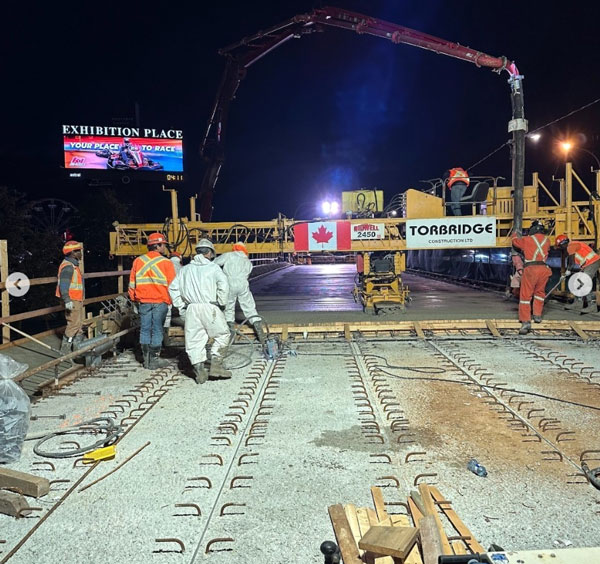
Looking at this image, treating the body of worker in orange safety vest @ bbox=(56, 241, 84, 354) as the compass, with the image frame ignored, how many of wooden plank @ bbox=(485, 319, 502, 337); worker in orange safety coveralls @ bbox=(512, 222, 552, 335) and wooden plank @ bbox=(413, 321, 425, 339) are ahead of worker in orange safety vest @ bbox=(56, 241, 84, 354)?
3

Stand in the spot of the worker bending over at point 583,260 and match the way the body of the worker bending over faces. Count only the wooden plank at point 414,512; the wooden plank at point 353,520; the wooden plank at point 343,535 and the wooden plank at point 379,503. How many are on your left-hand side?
4

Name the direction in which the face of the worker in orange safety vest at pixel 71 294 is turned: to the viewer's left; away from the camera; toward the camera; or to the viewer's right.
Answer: to the viewer's right

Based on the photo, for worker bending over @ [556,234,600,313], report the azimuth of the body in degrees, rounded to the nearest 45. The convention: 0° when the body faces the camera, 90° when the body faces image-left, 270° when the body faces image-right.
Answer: approximately 90°

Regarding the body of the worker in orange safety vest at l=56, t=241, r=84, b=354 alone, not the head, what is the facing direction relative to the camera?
to the viewer's right

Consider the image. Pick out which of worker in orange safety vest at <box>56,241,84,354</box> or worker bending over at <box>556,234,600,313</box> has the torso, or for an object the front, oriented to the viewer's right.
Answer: the worker in orange safety vest

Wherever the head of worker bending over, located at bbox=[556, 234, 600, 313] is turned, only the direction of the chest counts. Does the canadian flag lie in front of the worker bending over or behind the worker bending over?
in front

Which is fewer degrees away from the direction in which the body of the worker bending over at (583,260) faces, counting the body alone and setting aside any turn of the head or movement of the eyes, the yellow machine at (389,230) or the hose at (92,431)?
the yellow machine

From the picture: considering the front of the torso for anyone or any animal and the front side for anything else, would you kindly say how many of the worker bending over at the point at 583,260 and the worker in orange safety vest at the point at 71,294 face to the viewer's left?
1

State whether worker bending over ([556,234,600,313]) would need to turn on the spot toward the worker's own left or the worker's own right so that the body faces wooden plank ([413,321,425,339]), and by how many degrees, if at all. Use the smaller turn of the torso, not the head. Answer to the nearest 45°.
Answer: approximately 45° to the worker's own left

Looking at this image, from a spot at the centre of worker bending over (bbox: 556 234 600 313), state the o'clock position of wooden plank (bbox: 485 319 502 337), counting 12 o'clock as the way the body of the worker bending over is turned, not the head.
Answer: The wooden plank is roughly at 10 o'clock from the worker bending over.
